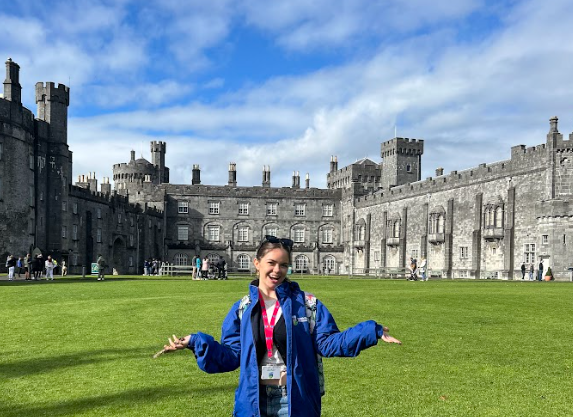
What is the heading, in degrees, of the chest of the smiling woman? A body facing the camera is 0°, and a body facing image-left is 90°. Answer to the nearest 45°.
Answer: approximately 0°
